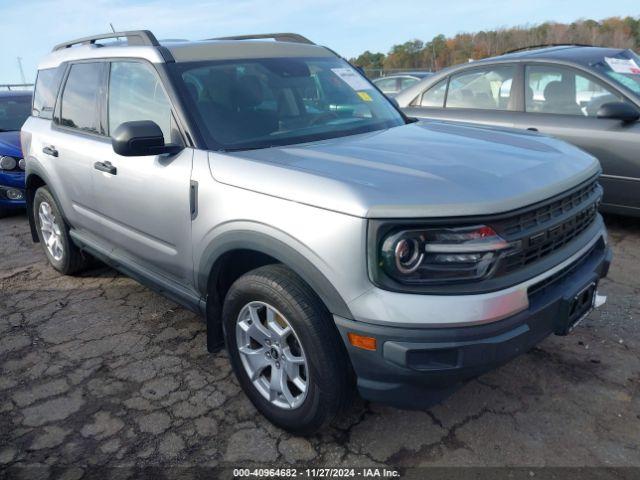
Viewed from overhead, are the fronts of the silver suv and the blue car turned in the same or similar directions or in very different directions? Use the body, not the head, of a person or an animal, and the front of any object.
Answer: same or similar directions

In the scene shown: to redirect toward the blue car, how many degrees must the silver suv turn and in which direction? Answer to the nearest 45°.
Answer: approximately 180°

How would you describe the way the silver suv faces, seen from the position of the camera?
facing the viewer and to the right of the viewer

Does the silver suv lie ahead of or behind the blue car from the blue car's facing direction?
ahead

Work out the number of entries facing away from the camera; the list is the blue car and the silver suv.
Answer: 0

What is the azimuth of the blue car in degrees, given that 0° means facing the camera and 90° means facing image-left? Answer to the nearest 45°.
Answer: approximately 315°
